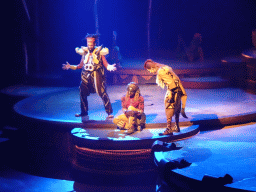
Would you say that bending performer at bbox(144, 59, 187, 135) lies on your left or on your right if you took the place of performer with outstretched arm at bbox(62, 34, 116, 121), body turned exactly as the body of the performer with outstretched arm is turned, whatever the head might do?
on your left

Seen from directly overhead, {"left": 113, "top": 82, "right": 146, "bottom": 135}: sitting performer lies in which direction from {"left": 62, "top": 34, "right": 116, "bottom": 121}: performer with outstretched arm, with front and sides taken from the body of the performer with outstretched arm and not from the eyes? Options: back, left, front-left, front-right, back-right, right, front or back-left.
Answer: front-left

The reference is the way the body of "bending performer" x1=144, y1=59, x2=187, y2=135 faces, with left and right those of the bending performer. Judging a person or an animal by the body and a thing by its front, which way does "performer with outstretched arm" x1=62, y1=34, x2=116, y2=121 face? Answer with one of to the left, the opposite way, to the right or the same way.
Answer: to the left

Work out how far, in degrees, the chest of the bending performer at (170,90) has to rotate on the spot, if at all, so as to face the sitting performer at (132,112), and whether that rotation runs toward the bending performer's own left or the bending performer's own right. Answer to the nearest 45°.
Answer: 0° — they already face them

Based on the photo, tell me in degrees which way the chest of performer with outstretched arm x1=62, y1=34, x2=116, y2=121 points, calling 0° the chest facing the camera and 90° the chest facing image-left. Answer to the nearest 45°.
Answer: approximately 0°

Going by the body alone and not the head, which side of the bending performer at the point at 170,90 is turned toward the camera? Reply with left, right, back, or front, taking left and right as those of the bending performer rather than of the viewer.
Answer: left

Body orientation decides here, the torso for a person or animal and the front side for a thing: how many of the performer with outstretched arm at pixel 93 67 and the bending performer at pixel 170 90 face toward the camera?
1
